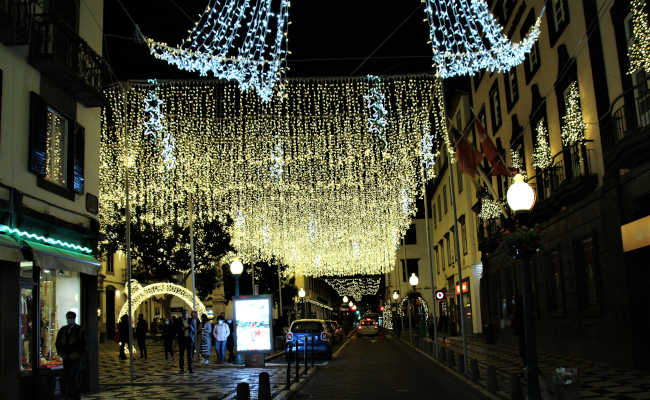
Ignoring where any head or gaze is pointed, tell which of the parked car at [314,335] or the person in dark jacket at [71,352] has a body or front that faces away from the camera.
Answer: the parked car

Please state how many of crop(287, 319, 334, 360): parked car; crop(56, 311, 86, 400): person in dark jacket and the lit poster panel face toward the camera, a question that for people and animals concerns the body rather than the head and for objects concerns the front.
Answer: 2

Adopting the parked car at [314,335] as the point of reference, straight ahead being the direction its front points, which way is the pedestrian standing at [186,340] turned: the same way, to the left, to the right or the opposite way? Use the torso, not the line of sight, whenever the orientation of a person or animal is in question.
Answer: the opposite way

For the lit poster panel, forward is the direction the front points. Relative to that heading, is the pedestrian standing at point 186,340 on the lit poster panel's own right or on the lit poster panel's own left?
on the lit poster panel's own right

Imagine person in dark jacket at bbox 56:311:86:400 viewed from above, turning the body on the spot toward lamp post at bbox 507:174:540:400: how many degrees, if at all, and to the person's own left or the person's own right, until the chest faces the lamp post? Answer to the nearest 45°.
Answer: approximately 45° to the person's own left

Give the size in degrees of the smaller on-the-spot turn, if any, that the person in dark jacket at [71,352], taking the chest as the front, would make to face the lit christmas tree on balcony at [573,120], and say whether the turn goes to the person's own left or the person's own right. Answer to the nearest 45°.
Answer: approximately 90° to the person's own left

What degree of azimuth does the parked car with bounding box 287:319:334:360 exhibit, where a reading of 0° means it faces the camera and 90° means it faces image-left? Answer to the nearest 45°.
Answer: approximately 180°

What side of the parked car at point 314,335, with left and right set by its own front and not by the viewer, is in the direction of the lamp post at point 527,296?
back

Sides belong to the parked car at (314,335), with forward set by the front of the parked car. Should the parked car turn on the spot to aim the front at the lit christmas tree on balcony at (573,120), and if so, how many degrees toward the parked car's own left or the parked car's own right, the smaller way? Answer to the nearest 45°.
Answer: approximately 135° to the parked car's own right
